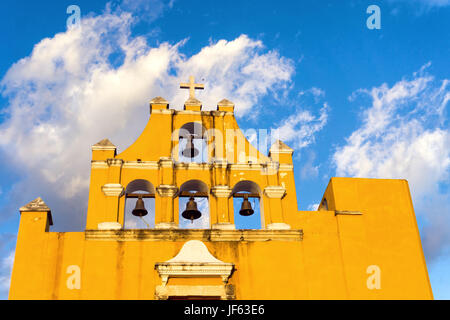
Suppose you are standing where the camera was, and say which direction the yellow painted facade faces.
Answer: facing the viewer
